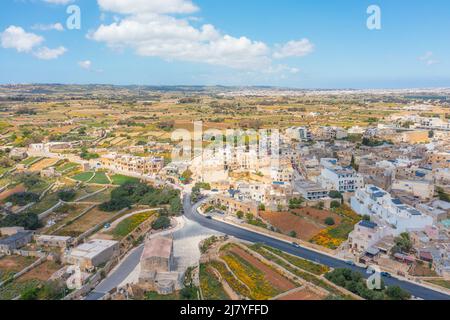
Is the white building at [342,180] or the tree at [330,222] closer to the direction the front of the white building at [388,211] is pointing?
the tree

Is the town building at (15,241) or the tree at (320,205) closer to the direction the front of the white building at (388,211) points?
the town building

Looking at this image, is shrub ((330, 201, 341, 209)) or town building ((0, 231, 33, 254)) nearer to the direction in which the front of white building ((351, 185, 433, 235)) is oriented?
the town building

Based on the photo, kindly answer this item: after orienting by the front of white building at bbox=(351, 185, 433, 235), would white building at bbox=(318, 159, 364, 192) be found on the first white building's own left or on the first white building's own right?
on the first white building's own right

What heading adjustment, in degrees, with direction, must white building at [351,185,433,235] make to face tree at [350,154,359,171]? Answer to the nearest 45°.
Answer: approximately 135° to its right

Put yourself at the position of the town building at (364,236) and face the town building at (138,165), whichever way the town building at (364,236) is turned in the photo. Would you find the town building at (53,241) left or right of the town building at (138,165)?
left

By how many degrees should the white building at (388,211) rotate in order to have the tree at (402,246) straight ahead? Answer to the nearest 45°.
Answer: approximately 45° to its left

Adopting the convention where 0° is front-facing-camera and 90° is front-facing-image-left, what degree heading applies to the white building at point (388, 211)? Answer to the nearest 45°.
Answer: approximately 45°

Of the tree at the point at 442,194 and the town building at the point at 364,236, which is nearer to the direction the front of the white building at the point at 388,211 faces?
the town building
